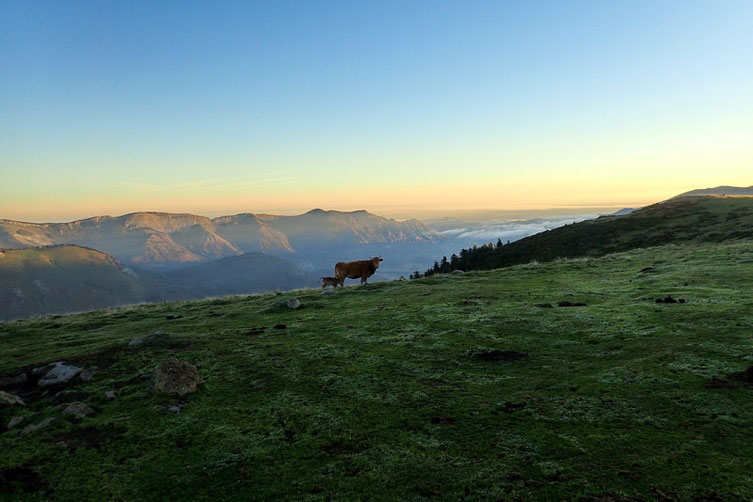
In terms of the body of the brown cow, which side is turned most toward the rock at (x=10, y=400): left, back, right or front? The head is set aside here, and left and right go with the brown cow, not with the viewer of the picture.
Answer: right

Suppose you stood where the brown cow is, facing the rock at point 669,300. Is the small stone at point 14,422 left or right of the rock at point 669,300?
right

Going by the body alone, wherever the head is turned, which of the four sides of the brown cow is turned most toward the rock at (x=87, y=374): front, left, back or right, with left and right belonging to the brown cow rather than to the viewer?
right

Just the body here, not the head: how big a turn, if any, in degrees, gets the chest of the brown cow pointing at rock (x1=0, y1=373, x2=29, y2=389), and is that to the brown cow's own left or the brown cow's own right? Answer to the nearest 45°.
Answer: approximately 135° to the brown cow's own right

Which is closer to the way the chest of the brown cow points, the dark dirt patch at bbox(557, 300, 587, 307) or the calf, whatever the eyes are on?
the dark dirt patch

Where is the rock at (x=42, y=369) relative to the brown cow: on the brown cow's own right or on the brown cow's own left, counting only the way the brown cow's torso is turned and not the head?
on the brown cow's own right

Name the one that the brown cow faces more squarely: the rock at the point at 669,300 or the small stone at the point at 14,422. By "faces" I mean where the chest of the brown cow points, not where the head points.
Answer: the rock

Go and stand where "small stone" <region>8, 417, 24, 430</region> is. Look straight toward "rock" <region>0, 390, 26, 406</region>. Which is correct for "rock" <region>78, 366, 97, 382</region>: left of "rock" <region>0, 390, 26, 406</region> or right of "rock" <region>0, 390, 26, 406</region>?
right

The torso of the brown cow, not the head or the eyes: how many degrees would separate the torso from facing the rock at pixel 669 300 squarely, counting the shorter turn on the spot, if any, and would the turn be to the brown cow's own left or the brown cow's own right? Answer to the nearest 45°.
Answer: approximately 45° to the brown cow's own right

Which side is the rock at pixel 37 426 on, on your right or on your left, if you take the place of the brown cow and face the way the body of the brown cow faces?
on your right

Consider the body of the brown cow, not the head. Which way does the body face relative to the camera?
to the viewer's right
